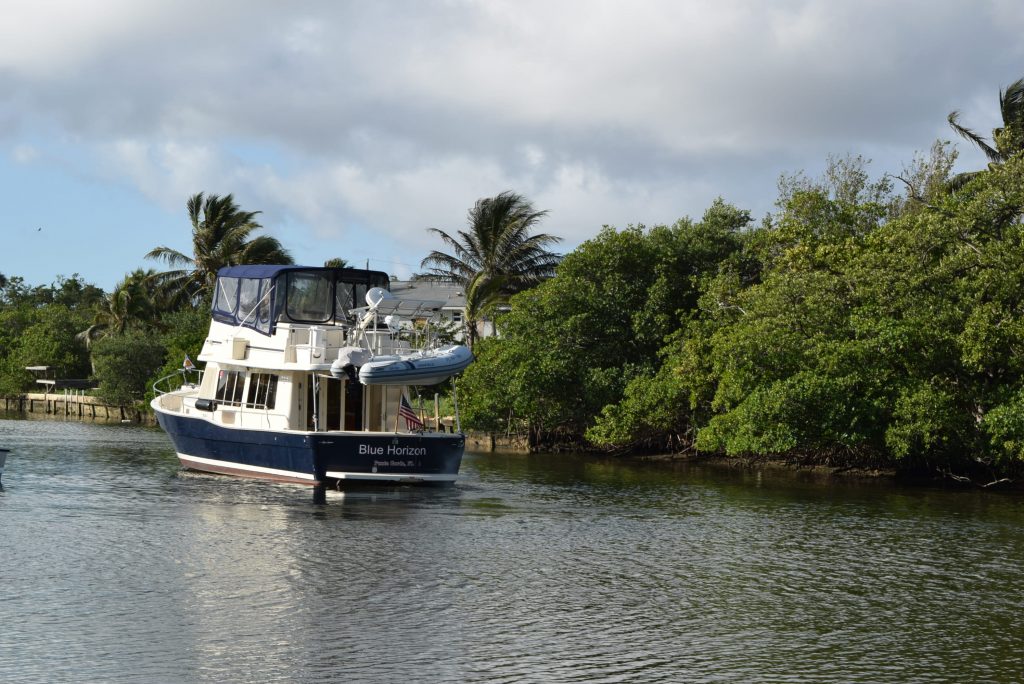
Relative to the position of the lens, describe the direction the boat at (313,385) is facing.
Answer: facing away from the viewer and to the left of the viewer

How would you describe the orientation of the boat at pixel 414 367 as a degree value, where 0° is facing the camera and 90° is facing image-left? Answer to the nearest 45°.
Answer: approximately 270°
